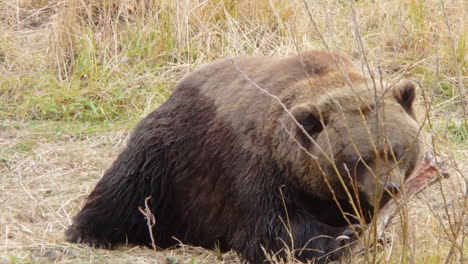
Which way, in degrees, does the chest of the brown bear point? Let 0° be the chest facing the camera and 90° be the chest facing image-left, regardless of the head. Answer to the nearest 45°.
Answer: approximately 315°
